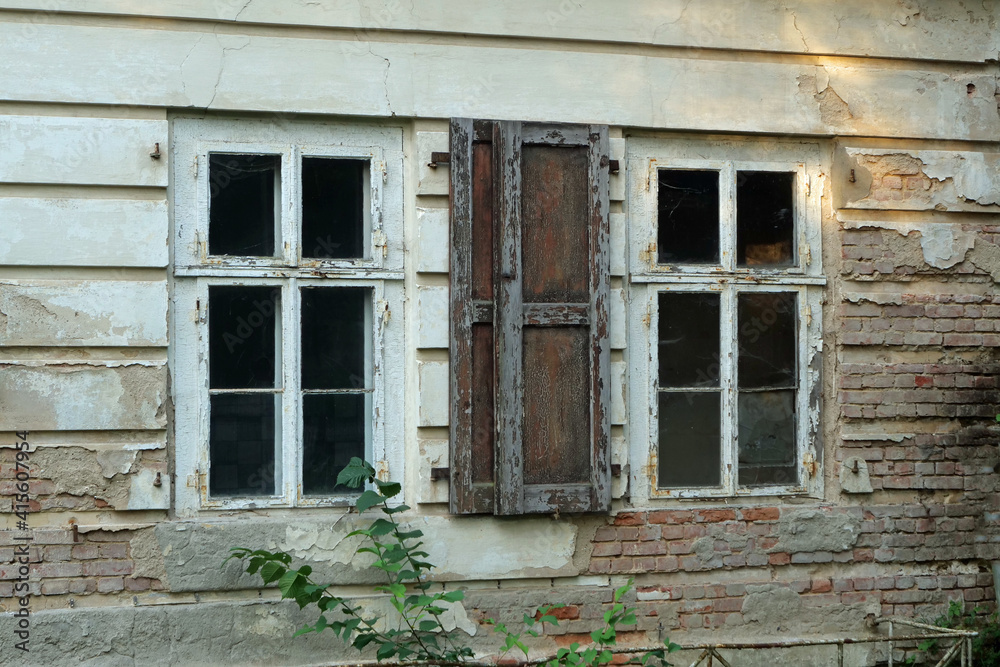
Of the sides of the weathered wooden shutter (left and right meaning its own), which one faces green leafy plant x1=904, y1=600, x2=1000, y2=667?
left

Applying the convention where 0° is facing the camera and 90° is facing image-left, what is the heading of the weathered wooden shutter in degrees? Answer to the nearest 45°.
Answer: approximately 0°
